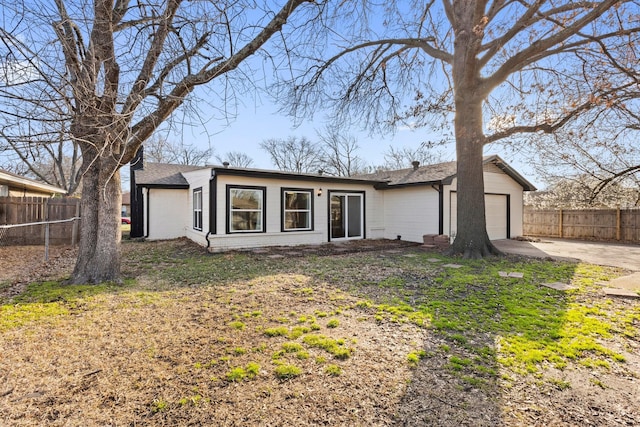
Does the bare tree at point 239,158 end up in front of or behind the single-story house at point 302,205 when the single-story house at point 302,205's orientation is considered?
behind

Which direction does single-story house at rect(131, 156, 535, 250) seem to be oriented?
toward the camera

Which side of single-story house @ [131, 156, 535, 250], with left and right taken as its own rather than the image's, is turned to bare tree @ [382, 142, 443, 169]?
back

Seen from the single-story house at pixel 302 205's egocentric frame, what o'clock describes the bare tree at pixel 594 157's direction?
The bare tree is roughly at 9 o'clock from the single-story house.

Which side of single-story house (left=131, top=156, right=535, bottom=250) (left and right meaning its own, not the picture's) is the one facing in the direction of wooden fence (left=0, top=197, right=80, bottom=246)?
right

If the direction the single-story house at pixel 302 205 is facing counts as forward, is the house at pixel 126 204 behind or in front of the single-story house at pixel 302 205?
behind

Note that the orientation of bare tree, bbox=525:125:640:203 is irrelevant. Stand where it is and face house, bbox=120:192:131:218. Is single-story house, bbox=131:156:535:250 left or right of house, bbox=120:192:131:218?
left

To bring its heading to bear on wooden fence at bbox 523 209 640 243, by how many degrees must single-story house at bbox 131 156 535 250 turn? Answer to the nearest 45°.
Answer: approximately 90° to its left

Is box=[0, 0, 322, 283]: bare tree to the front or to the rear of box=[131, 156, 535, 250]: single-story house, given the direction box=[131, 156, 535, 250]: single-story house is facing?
to the front

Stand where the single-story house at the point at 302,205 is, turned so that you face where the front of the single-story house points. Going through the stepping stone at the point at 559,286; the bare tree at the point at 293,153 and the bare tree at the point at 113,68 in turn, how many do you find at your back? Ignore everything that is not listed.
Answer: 1

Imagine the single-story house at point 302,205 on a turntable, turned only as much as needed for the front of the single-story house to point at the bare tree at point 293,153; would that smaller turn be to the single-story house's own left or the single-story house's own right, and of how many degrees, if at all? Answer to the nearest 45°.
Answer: approximately 180°

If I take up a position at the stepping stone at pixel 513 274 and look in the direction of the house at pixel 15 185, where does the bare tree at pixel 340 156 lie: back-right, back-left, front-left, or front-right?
front-right

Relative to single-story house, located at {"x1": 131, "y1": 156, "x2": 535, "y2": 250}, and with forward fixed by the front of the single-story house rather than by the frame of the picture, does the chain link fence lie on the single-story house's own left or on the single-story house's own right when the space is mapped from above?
on the single-story house's own right

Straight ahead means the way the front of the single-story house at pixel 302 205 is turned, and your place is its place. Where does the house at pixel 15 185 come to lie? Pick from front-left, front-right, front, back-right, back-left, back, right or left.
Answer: right

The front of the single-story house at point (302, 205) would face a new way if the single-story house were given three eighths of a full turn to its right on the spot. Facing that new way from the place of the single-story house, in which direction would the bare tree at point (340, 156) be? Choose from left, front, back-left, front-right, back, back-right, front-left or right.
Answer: front-right
